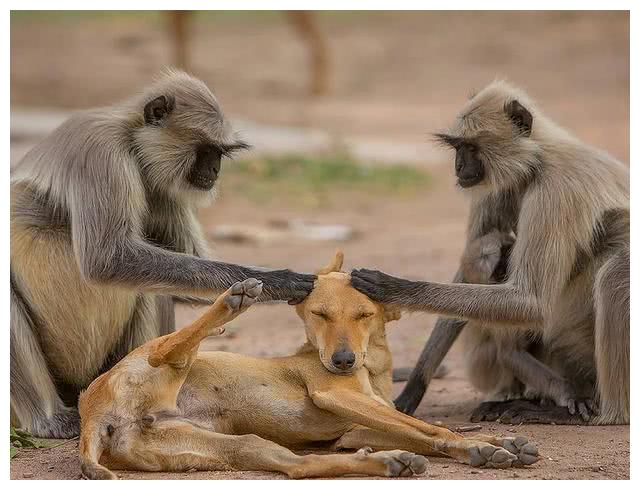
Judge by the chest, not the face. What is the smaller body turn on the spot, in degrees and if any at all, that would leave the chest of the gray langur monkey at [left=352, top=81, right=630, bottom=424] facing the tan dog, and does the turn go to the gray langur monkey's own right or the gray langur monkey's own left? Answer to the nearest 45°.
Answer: approximately 45° to the gray langur monkey's own left

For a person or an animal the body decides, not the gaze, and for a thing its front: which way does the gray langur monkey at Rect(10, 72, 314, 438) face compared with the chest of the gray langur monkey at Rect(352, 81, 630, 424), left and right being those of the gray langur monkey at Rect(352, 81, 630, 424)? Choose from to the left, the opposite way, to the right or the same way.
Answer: the opposite way

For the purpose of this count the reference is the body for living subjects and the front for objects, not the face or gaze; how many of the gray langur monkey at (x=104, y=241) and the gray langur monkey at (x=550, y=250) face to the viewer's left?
1

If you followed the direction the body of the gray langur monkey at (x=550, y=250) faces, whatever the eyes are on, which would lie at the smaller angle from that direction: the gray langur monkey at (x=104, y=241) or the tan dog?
the gray langur monkey

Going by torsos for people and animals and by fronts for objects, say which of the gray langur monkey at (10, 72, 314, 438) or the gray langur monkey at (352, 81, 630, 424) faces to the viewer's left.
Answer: the gray langur monkey at (352, 81, 630, 424)

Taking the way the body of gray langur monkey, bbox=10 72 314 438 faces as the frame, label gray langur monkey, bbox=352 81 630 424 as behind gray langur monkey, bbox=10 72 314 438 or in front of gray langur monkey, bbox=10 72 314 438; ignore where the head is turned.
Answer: in front

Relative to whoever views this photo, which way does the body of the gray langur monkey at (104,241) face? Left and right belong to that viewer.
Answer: facing to the right of the viewer

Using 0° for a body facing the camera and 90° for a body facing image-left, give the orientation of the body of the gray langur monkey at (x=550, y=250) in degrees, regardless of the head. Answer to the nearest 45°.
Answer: approximately 90°

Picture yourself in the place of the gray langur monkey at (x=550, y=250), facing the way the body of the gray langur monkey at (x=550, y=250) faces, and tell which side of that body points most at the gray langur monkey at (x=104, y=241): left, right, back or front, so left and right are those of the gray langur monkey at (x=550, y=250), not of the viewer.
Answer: front
